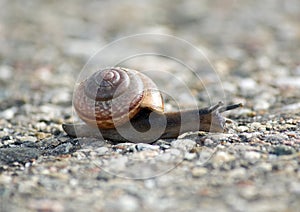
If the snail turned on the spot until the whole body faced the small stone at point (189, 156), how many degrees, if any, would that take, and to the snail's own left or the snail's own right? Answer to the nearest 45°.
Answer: approximately 45° to the snail's own right

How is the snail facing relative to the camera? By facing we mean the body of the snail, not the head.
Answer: to the viewer's right

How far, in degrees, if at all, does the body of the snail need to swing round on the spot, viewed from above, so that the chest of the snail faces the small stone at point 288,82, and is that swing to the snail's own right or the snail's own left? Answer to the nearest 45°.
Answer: approximately 45° to the snail's own left

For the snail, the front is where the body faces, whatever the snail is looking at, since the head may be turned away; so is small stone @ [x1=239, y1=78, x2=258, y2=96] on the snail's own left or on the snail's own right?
on the snail's own left

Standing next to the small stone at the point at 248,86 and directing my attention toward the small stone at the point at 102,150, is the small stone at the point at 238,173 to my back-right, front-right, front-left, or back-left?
front-left

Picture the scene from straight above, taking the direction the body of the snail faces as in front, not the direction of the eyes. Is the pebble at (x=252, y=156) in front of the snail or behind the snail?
in front

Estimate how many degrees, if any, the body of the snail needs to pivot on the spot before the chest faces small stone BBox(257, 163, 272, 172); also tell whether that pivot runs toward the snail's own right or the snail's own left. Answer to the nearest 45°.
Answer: approximately 45° to the snail's own right

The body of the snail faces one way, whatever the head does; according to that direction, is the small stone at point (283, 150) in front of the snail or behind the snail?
in front

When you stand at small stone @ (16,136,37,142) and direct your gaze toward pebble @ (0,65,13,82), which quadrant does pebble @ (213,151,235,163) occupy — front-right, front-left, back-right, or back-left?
back-right

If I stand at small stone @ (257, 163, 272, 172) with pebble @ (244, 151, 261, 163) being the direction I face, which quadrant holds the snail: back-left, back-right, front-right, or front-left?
front-left

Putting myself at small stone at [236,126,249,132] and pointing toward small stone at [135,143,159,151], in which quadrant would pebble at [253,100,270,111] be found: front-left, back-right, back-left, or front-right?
back-right
